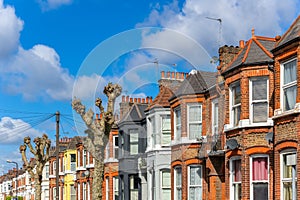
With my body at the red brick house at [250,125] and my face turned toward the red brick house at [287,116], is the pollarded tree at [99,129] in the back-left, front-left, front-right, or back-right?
back-right

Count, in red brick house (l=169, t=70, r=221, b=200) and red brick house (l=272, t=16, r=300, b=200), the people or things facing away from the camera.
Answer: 0

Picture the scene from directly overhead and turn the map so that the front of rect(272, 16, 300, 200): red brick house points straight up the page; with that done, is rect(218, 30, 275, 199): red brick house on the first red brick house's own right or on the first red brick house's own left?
on the first red brick house's own right

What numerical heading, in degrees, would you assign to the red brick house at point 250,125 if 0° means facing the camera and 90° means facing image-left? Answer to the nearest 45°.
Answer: approximately 45°

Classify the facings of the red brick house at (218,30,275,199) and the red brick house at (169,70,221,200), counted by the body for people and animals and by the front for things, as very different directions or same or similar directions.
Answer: same or similar directions

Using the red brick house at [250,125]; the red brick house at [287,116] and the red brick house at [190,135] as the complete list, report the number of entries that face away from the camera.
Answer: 0

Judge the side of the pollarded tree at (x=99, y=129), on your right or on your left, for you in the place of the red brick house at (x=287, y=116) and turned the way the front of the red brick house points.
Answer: on your right

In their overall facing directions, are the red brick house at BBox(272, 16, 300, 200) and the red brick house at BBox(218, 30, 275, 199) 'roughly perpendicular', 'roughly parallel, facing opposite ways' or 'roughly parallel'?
roughly parallel

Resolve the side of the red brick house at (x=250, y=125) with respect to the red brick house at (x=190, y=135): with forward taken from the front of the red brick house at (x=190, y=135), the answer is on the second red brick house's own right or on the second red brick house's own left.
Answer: on the second red brick house's own left

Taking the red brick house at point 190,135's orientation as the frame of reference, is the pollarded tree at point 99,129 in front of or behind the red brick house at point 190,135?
in front

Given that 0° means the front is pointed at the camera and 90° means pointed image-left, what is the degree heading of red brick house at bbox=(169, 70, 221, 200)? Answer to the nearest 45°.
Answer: approximately 45°

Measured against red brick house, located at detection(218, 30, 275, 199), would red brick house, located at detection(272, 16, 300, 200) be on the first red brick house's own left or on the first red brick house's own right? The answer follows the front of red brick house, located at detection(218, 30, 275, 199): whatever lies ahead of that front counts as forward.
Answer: on the first red brick house's own left

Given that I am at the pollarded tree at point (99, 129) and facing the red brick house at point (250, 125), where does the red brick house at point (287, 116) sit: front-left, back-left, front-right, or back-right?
front-right

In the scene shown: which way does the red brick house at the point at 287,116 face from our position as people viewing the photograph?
facing the viewer and to the left of the viewer
